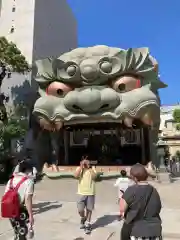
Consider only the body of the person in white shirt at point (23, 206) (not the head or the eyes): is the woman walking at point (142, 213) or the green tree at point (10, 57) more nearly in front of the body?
the green tree

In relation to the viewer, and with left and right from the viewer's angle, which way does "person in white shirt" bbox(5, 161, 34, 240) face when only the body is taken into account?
facing away from the viewer and to the right of the viewer

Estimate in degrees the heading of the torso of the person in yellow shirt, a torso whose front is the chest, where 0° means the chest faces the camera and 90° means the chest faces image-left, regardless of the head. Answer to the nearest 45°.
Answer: approximately 0°

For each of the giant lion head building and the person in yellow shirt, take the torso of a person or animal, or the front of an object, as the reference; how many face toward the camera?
2

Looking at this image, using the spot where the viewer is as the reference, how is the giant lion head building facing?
facing the viewer

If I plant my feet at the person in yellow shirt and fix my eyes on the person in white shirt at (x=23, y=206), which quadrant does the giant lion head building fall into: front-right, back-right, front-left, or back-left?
back-right

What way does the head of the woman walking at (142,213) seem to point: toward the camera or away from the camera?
away from the camera

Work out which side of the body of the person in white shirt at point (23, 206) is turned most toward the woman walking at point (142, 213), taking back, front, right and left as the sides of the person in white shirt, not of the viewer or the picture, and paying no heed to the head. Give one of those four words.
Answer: right

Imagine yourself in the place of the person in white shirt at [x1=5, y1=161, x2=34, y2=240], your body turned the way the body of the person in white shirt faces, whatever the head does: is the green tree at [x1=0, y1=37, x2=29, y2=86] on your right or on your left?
on your left

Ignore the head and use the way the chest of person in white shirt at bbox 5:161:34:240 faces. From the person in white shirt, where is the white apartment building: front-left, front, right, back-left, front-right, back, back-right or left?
front-left

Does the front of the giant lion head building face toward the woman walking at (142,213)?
yes

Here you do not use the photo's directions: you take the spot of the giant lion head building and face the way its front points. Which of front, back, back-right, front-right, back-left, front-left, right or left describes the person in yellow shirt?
front

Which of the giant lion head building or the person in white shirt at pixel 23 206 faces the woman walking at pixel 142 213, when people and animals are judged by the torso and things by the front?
the giant lion head building
